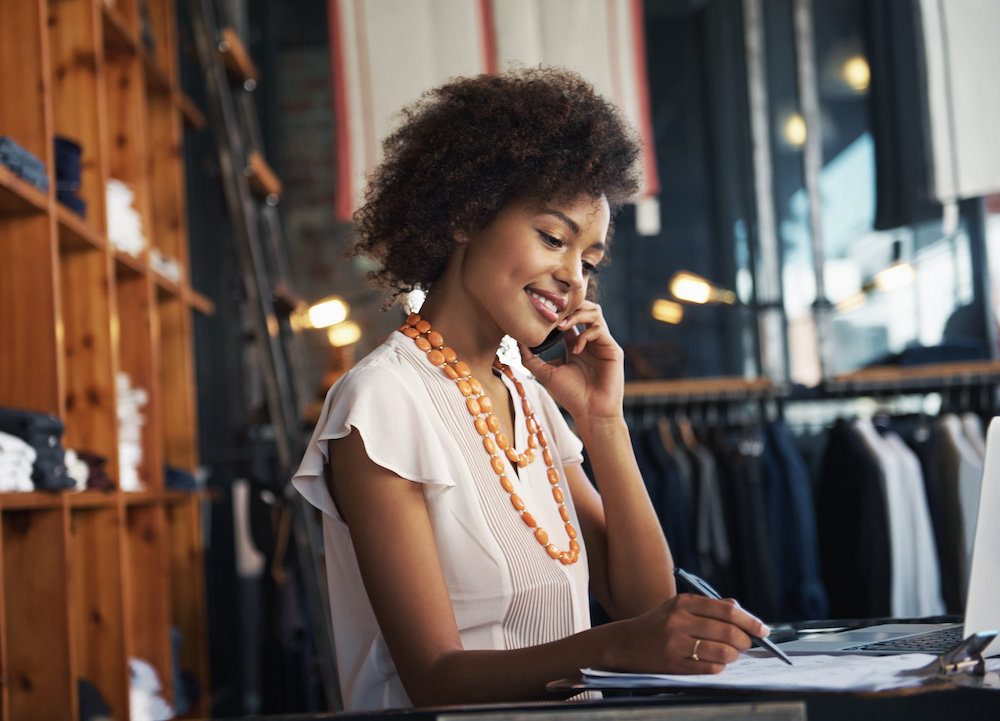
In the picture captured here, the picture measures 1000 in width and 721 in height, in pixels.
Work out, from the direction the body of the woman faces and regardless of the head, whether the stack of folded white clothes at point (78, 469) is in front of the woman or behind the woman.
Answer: behind

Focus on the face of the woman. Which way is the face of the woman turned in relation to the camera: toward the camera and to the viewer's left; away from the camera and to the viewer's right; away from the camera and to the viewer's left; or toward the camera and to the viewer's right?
toward the camera and to the viewer's right

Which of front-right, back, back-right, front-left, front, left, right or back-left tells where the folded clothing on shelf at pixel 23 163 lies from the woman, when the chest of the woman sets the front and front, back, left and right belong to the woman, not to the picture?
back

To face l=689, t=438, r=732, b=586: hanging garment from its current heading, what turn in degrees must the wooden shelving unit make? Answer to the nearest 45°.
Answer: approximately 45° to its left

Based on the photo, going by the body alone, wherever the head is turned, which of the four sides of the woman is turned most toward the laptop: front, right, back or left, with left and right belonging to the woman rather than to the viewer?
front

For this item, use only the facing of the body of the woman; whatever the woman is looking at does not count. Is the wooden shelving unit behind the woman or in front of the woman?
behind

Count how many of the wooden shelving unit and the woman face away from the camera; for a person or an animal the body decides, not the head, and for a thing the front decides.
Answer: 0

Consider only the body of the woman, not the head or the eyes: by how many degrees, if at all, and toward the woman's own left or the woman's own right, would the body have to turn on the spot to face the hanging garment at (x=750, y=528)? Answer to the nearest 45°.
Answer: approximately 135° to the woman's own left

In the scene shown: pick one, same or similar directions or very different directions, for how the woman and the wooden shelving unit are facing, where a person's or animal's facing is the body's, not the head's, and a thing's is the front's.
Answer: same or similar directions

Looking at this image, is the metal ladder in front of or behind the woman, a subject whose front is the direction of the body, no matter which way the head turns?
behind

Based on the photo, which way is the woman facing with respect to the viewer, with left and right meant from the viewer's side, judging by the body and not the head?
facing the viewer and to the right of the viewer
